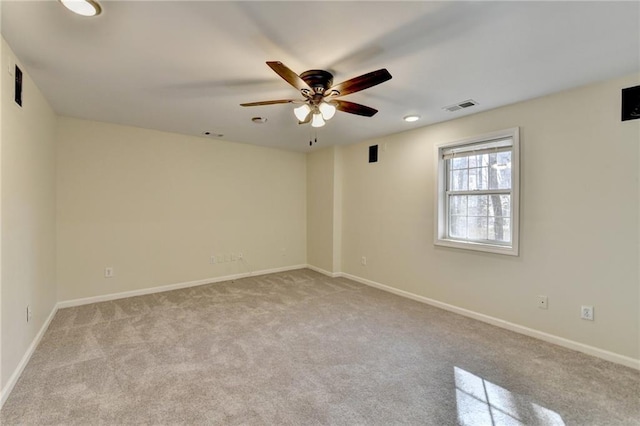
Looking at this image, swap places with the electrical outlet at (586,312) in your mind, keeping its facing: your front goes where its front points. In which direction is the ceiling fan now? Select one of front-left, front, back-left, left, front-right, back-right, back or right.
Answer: front-right

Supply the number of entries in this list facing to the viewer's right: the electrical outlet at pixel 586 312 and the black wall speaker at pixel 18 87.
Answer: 1

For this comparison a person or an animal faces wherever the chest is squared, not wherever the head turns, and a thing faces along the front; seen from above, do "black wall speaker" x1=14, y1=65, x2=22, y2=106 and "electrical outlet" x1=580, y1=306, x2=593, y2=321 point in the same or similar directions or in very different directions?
very different directions

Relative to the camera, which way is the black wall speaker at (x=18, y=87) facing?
to the viewer's right

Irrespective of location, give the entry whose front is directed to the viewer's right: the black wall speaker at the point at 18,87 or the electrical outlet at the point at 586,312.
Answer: the black wall speaker

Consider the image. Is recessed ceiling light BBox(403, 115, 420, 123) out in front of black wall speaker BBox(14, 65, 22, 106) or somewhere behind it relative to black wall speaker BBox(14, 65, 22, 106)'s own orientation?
in front

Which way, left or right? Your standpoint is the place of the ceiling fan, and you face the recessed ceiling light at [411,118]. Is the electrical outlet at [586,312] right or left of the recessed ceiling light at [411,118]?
right
